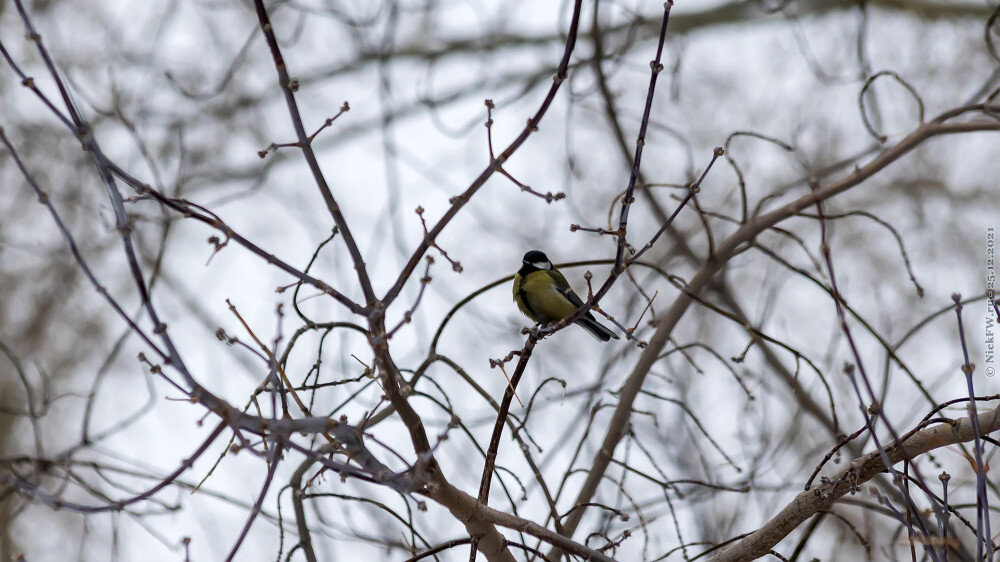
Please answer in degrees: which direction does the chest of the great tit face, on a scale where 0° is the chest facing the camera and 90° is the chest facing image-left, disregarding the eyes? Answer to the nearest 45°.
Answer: approximately 45°
